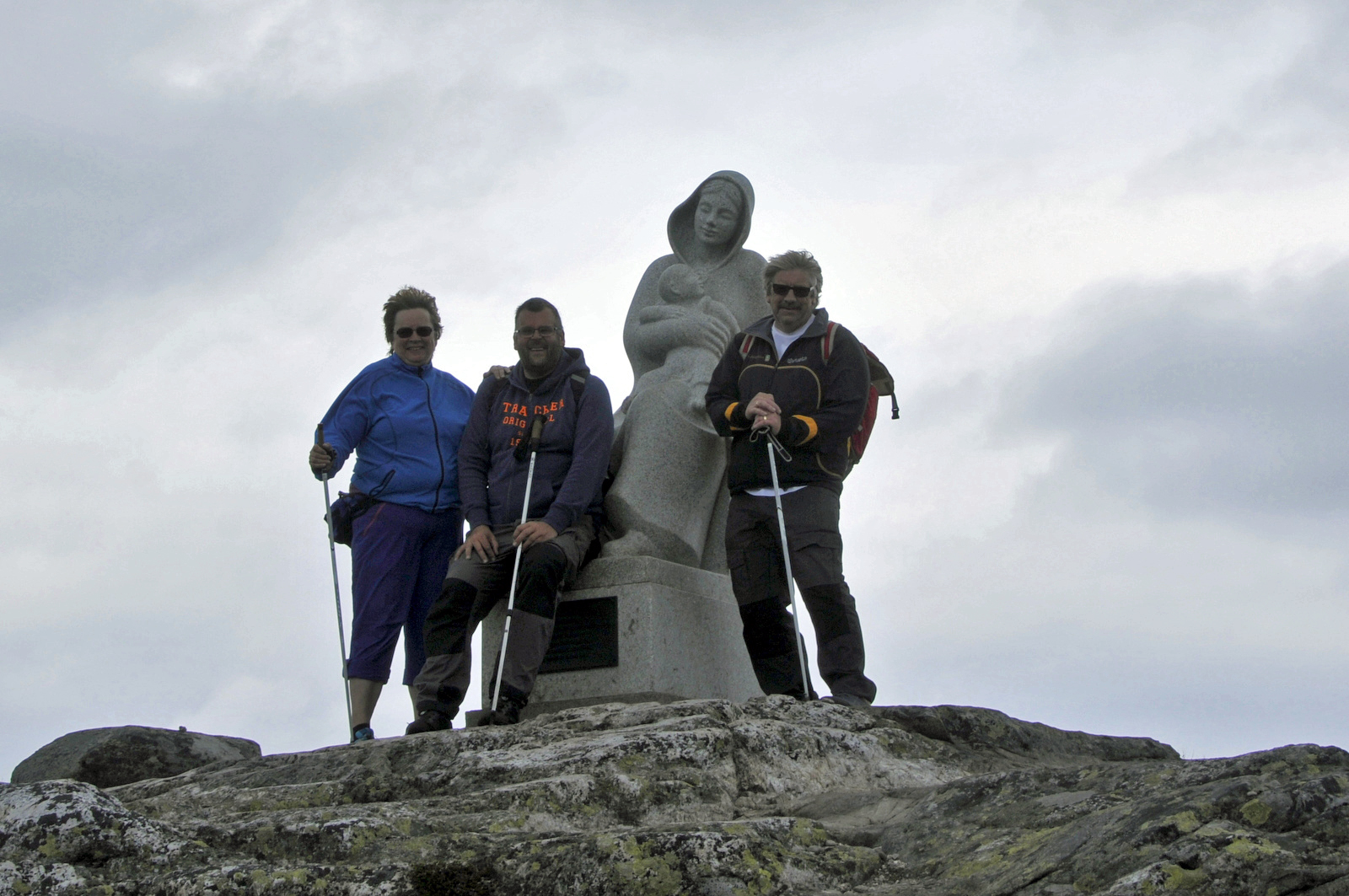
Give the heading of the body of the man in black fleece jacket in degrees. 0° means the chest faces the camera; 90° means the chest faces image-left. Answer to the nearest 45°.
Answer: approximately 0°

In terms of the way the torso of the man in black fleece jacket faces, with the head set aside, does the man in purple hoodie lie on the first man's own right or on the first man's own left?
on the first man's own right

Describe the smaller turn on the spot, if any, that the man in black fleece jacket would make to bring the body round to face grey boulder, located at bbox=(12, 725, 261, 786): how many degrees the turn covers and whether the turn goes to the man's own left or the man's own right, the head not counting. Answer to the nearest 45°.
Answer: approximately 90° to the man's own right

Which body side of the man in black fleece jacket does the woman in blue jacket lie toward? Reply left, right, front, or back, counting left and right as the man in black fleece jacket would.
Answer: right
